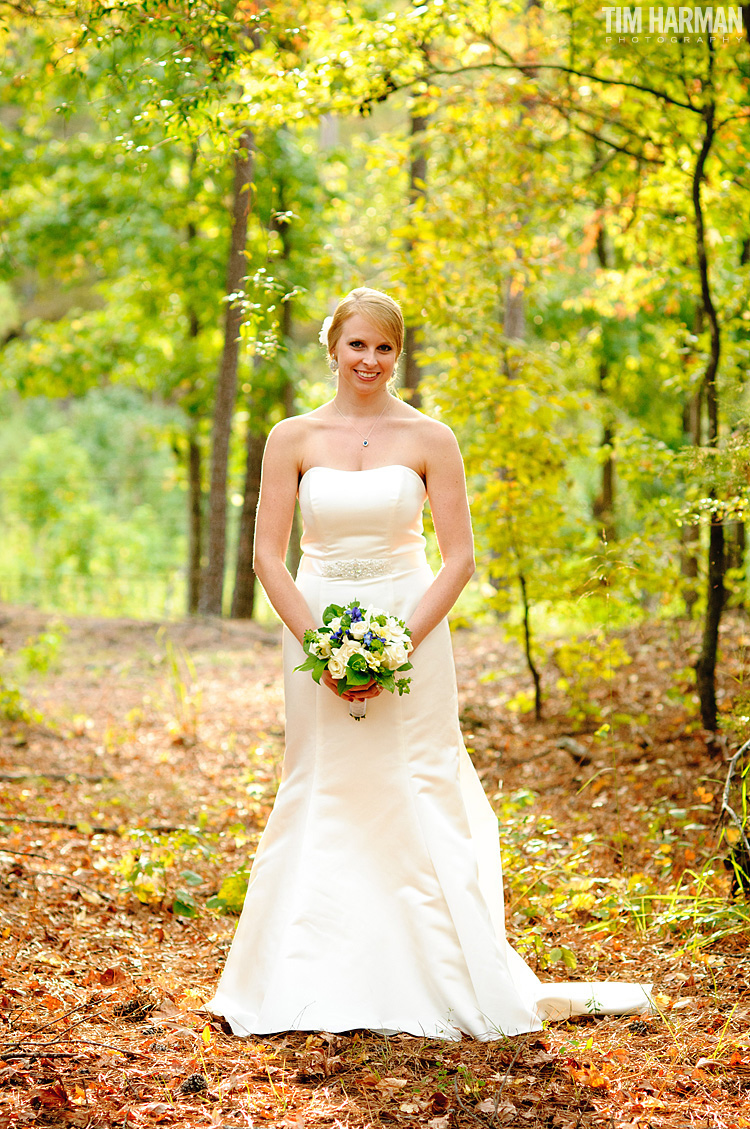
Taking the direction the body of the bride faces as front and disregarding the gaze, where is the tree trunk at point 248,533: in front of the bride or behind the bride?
behind

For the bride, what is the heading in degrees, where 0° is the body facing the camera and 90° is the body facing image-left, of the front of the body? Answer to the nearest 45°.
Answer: approximately 0°

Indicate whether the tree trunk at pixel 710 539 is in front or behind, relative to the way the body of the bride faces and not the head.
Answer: behind

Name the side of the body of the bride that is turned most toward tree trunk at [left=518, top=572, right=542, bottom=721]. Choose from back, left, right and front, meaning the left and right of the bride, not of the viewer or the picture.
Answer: back

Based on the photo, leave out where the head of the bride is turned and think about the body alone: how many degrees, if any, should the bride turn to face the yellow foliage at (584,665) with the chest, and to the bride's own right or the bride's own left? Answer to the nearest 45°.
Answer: approximately 180°

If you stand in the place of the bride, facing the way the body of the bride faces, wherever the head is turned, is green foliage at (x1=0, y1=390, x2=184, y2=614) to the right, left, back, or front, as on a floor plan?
back

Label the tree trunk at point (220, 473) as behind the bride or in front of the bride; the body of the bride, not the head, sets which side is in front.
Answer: behind

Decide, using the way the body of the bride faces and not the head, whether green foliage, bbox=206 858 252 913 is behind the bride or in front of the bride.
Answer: behind
